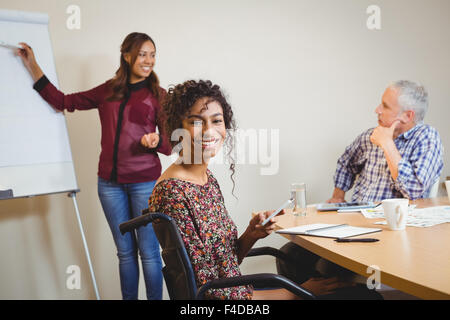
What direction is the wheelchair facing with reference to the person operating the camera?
facing to the right of the viewer

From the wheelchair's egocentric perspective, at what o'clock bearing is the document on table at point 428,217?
The document on table is roughly at 11 o'clock from the wheelchair.

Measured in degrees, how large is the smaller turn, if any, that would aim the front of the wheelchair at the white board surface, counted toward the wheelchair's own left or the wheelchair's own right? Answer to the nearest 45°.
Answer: approximately 135° to the wheelchair's own left

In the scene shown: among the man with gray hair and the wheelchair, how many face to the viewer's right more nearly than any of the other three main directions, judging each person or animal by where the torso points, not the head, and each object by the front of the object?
1

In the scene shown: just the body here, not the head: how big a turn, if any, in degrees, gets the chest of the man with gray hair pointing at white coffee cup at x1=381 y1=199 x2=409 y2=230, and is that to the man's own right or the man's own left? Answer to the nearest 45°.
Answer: approximately 45° to the man's own left

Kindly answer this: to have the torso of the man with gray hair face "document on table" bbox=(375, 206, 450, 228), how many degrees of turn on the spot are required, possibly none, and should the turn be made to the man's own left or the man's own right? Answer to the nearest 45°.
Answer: approximately 45° to the man's own left

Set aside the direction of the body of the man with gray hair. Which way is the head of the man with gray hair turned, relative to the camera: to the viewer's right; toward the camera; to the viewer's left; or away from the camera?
to the viewer's left

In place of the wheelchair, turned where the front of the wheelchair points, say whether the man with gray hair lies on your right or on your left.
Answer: on your left
